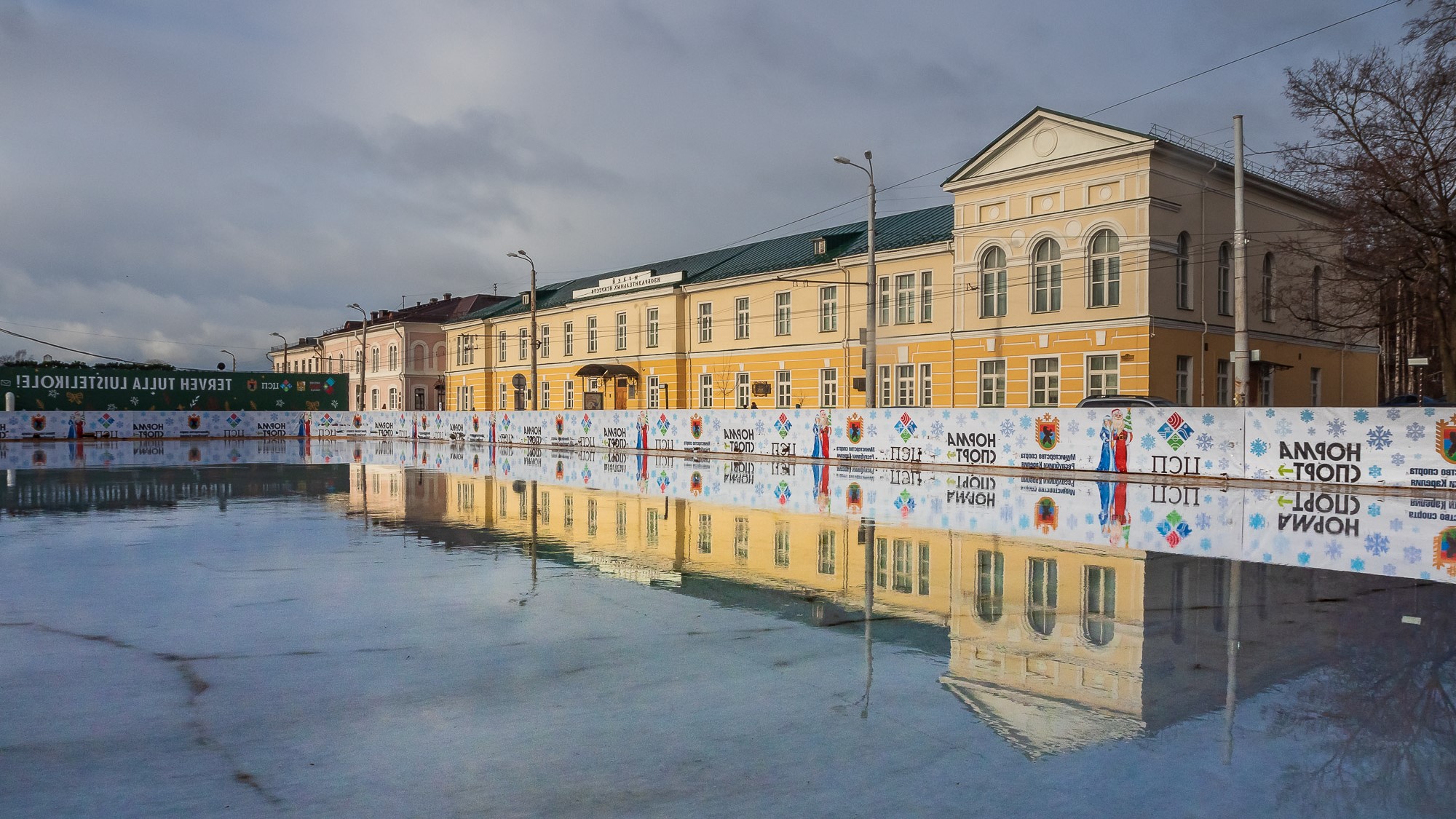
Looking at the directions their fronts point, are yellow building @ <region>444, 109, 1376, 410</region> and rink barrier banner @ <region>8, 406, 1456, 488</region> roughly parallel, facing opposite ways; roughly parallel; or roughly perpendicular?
roughly parallel

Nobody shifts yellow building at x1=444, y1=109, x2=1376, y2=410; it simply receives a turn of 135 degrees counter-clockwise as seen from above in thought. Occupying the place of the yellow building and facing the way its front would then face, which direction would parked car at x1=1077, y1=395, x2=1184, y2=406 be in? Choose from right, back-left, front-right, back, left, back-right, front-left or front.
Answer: right

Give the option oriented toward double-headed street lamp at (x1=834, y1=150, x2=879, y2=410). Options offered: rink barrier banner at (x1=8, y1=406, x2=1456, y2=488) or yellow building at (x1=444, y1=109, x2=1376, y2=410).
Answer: the yellow building

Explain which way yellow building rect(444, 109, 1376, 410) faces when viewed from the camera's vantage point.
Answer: facing the viewer and to the left of the viewer

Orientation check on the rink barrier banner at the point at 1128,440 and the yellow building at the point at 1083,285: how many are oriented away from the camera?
0

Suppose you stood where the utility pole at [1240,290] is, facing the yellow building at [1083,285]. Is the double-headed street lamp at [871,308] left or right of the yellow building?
left

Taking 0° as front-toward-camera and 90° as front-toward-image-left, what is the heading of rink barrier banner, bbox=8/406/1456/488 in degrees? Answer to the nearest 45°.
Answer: approximately 45°
